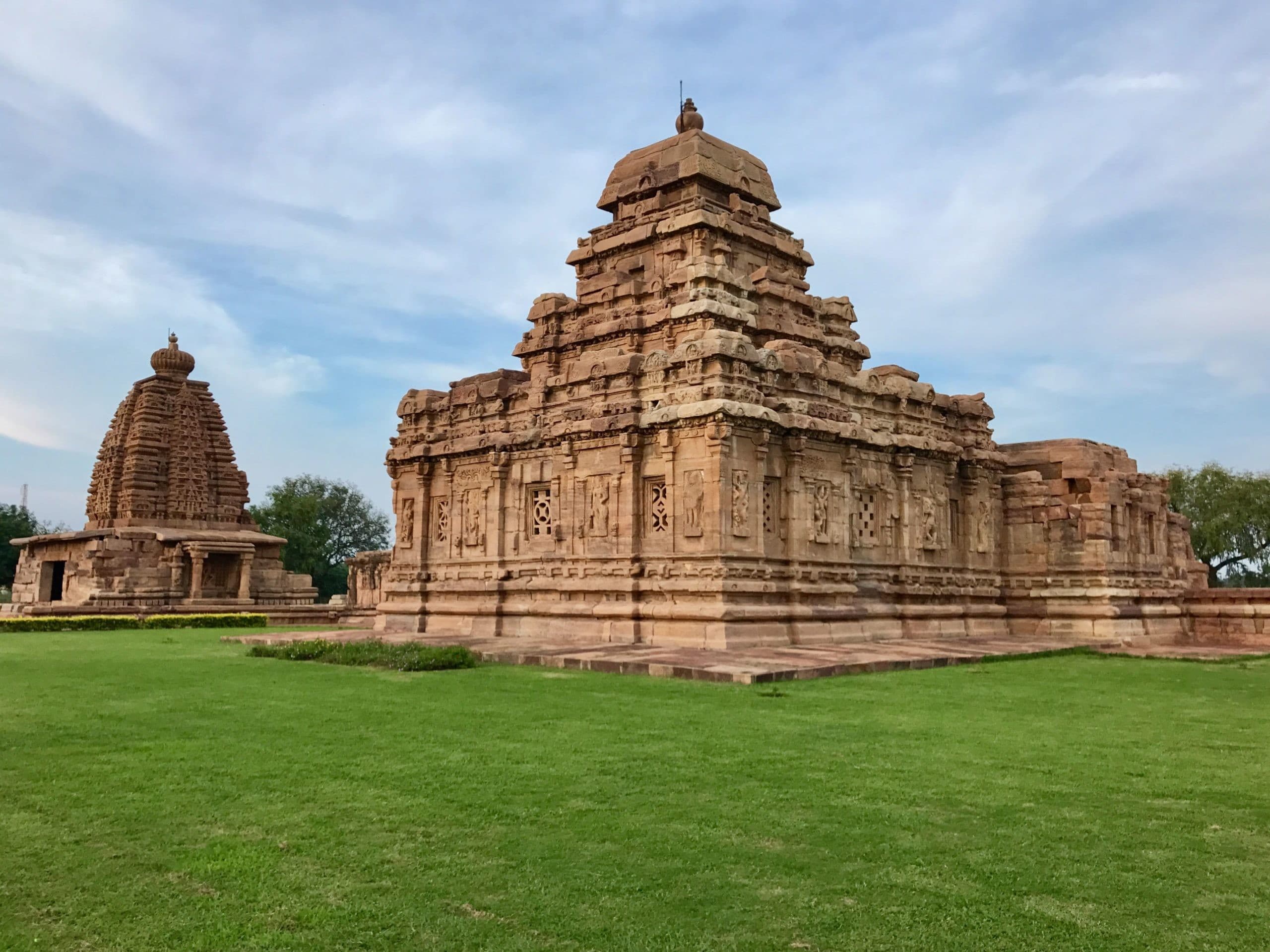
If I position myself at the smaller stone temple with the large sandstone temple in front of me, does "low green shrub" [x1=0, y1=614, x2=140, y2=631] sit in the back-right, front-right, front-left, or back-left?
front-right

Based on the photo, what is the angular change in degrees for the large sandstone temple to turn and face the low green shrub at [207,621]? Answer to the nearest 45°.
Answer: approximately 135° to its left

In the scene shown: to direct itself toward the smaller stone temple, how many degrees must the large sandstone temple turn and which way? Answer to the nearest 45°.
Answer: approximately 90° to its left

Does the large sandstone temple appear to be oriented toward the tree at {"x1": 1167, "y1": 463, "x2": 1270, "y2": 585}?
yes

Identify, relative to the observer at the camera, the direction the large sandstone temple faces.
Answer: facing away from the viewer and to the right of the viewer

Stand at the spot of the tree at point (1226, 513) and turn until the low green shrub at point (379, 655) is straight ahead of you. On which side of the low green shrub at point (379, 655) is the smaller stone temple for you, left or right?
right

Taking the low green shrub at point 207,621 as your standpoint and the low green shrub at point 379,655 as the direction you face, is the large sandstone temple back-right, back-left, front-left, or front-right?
front-left

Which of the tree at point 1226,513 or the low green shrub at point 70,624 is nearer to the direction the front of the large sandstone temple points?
the tree

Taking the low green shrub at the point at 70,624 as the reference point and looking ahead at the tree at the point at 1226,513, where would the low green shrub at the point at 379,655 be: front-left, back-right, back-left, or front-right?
front-right

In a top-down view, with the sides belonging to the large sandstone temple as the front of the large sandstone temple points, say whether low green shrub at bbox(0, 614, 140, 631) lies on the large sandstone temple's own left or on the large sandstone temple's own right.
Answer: on the large sandstone temple's own left
